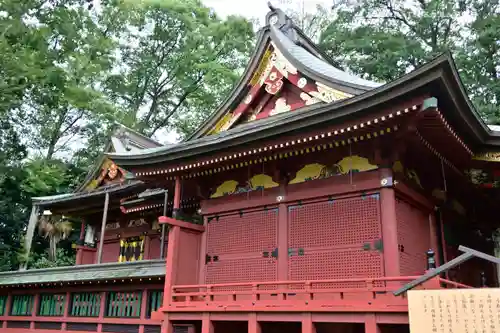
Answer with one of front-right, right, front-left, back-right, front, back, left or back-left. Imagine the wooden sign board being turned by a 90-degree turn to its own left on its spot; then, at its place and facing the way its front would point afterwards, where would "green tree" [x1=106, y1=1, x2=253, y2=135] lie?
back-left

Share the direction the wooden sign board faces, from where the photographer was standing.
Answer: facing the viewer

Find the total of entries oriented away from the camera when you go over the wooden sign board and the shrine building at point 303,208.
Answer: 0
